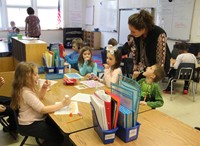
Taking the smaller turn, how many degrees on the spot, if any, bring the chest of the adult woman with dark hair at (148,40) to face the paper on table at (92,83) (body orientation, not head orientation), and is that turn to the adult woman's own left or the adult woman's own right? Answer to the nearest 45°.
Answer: approximately 45° to the adult woman's own right

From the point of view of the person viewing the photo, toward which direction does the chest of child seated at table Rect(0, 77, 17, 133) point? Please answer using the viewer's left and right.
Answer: facing to the right of the viewer

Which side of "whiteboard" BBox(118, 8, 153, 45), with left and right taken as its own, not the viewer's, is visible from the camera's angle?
front

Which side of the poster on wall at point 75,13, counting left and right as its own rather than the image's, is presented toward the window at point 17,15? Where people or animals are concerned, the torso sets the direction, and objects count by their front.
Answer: right

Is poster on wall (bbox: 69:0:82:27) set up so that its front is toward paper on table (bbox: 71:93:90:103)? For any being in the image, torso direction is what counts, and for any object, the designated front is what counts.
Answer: yes

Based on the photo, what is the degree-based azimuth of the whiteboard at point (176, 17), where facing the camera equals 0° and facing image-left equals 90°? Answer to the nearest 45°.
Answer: approximately 0°

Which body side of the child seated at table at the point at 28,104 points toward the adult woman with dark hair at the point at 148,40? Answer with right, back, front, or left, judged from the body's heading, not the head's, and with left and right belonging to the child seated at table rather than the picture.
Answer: front

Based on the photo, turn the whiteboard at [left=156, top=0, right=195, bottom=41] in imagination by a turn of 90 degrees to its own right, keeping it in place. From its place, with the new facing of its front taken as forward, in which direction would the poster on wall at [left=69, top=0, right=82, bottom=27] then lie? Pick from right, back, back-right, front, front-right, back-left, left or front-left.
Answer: front-right

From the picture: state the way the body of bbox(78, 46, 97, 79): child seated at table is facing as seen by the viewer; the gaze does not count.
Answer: toward the camera

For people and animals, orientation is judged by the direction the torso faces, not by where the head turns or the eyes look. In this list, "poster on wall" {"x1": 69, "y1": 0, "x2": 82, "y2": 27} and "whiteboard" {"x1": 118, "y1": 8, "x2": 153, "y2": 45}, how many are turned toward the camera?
2

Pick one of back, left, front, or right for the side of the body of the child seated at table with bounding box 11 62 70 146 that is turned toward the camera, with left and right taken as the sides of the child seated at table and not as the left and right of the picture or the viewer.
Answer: right

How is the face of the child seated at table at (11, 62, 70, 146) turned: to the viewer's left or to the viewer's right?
to the viewer's right

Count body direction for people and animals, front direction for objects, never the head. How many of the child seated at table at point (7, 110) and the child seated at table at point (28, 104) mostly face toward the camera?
0

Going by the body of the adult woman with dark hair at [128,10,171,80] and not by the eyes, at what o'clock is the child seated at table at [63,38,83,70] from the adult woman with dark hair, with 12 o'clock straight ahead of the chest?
The child seated at table is roughly at 3 o'clock from the adult woman with dark hair.

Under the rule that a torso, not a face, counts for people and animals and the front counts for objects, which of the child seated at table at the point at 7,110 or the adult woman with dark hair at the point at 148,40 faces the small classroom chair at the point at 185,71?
the child seated at table
